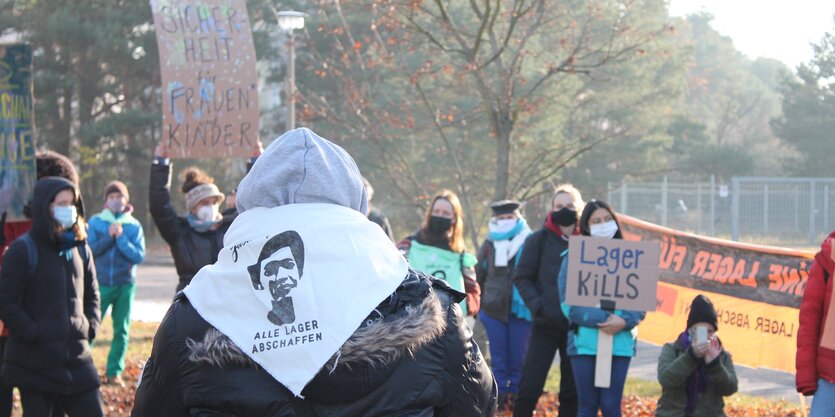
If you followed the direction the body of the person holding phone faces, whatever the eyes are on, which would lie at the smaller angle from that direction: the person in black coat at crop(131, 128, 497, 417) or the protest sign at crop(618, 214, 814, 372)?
the person in black coat

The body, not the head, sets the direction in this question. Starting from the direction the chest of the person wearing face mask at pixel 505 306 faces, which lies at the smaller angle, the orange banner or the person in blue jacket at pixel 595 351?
the person in blue jacket

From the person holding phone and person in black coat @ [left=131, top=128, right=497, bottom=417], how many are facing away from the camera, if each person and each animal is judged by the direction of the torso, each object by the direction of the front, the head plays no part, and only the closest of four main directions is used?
1

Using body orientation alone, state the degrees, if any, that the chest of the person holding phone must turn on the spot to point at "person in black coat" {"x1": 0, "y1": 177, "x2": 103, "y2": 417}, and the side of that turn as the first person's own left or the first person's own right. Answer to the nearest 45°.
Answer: approximately 45° to the first person's own right

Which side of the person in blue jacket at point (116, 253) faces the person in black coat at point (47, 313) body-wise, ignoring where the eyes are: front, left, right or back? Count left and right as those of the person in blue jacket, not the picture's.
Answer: front

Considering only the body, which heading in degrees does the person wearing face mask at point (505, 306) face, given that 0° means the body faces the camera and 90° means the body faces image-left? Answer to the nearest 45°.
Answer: approximately 0°

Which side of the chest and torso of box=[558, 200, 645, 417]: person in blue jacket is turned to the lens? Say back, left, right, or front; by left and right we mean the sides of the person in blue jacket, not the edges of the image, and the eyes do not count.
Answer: front

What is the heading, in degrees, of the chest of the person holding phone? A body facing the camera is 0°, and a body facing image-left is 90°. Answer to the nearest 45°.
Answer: approximately 0°

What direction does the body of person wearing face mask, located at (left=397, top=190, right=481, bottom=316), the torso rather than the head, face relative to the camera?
toward the camera

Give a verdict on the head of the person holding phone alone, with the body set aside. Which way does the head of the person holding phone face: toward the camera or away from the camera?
toward the camera

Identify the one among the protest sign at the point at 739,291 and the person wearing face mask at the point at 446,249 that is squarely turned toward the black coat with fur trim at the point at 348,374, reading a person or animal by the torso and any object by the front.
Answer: the person wearing face mask

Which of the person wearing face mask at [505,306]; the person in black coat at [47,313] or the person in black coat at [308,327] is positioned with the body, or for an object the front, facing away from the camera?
the person in black coat at [308,327]

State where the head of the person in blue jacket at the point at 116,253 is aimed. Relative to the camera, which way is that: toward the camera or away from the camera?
toward the camera

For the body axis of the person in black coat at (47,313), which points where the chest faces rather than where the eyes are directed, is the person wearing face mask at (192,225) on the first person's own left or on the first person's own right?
on the first person's own left

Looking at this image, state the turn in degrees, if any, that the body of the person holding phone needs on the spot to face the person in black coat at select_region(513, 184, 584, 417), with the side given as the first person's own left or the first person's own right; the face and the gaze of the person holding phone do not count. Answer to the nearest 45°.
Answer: approximately 135° to the first person's own right

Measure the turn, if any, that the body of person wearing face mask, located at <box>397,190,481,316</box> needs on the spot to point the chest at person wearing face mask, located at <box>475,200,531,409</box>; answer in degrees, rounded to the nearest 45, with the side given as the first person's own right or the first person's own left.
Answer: approximately 135° to the first person's own left

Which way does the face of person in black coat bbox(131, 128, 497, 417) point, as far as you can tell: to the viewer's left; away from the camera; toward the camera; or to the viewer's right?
away from the camera
